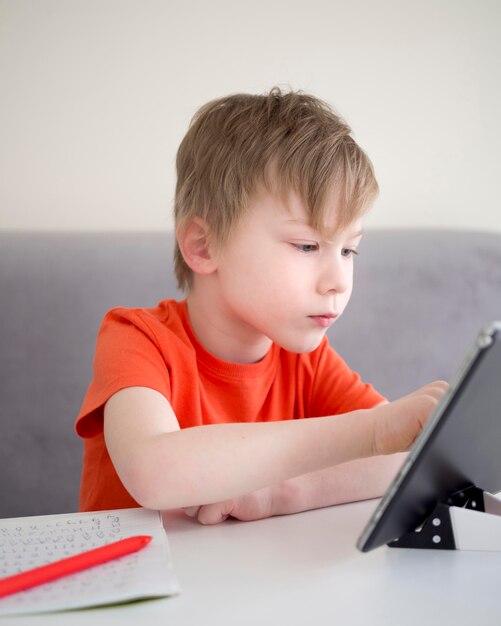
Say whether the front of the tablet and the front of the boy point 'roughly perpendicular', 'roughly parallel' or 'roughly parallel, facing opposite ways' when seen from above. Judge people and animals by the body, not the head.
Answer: roughly parallel, facing opposite ways

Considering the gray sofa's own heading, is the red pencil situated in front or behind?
in front

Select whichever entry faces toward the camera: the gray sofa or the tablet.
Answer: the gray sofa

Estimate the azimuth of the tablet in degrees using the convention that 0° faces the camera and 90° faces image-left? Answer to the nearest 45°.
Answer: approximately 135°

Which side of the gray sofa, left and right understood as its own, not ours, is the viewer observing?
front

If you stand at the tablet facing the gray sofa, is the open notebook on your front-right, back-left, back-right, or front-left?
front-left
